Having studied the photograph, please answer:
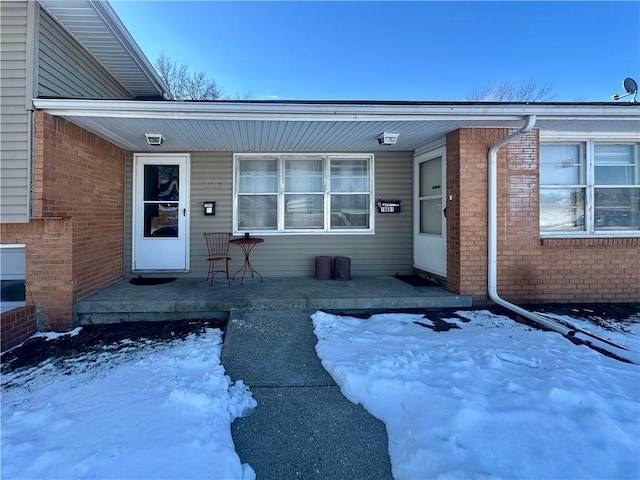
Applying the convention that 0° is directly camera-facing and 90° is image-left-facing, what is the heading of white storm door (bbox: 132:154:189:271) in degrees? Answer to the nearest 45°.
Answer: approximately 0°

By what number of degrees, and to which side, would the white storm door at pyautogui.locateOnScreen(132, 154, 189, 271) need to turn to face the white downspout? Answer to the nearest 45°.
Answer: approximately 45° to its left

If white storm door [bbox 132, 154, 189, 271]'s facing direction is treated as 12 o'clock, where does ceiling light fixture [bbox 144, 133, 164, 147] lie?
The ceiling light fixture is roughly at 12 o'clock from the white storm door.

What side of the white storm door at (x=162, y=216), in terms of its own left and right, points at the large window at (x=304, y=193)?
left

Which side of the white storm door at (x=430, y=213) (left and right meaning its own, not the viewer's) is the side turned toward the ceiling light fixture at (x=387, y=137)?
front

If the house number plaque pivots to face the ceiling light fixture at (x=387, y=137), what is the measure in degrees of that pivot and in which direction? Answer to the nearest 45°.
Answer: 0° — it already faces it

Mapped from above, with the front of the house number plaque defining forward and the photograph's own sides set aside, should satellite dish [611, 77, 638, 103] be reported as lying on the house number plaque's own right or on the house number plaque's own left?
on the house number plaque's own left

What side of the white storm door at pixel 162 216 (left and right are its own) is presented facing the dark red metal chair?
left

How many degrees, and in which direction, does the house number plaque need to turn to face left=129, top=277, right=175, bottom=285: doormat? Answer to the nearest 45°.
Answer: approximately 90° to its right

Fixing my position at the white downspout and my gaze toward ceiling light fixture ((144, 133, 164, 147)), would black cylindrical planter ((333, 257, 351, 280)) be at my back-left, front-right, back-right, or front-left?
front-right

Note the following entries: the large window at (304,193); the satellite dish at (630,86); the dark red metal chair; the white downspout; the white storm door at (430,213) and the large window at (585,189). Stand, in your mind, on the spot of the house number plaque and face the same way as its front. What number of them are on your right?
2

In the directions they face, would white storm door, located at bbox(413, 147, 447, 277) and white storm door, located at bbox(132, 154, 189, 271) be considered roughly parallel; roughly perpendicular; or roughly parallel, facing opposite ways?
roughly perpendicular

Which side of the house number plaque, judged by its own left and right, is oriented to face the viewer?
front

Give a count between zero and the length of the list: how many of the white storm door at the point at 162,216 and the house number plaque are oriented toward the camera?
2

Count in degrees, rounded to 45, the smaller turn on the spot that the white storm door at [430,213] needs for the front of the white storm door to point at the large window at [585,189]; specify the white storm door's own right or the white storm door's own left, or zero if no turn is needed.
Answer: approximately 135° to the white storm door's own left

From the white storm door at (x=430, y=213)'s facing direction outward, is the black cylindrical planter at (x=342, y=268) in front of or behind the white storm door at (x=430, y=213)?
in front
